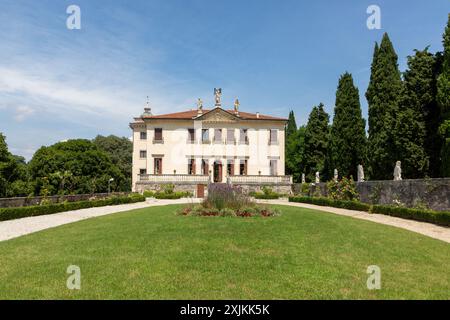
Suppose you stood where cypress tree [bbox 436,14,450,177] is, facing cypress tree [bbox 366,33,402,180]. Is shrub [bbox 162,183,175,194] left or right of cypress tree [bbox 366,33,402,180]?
left

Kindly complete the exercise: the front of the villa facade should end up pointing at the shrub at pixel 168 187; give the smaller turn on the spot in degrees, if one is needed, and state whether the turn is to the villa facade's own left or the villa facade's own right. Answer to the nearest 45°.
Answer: approximately 45° to the villa facade's own right

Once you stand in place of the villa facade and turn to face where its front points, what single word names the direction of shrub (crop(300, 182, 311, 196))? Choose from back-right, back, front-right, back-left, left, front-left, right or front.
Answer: front-left

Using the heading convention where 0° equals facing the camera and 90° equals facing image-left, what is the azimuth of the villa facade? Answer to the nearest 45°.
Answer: approximately 0°

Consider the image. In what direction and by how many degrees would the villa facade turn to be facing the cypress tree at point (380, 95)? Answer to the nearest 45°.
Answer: approximately 45° to its left

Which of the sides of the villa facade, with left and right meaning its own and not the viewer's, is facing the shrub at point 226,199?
front

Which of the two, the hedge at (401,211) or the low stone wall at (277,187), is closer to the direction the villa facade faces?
the hedge

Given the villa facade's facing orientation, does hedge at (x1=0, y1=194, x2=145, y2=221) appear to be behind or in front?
in front

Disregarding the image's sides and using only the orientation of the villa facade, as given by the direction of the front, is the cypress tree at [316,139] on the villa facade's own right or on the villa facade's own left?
on the villa facade's own left

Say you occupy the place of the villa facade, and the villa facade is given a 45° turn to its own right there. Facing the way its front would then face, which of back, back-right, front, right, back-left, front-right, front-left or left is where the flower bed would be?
front-left
